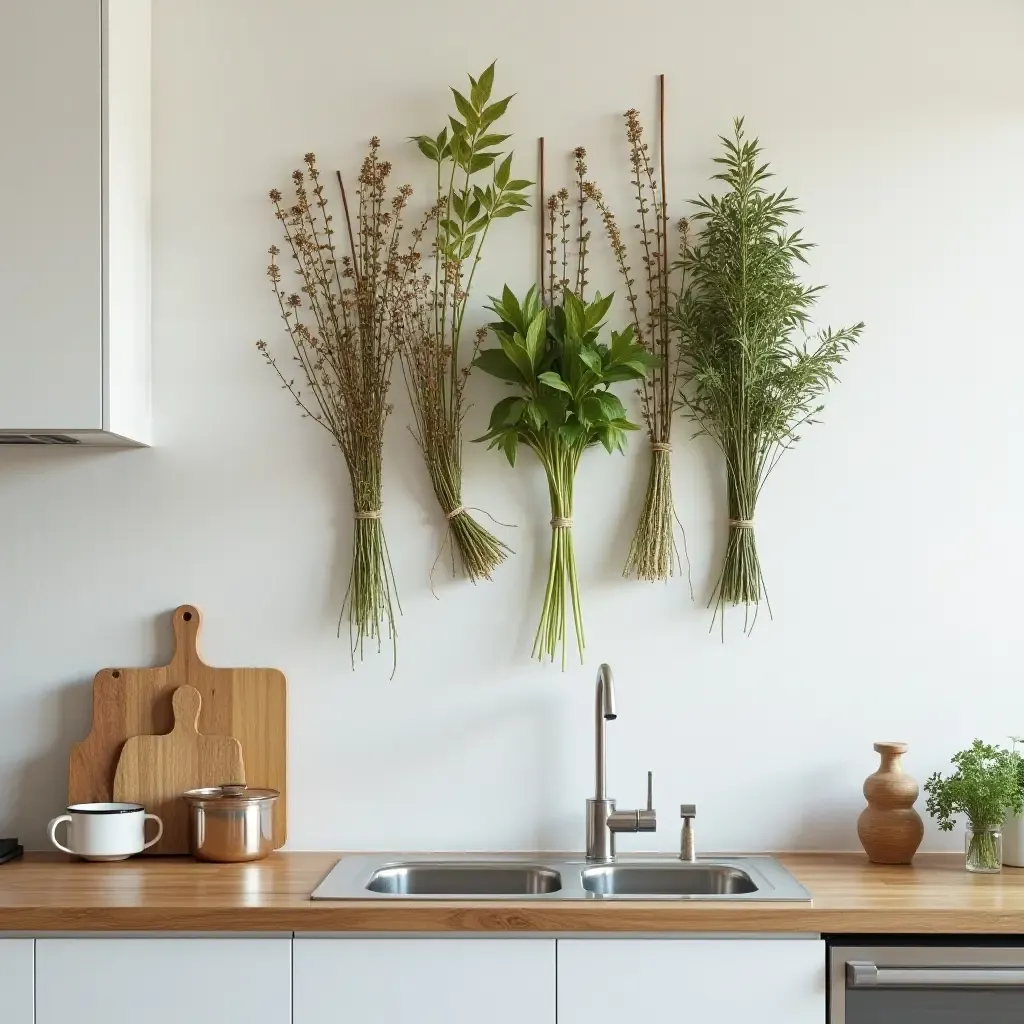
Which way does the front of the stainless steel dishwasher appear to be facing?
toward the camera

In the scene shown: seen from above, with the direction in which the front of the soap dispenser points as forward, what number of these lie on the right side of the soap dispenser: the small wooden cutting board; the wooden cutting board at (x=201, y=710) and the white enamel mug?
3

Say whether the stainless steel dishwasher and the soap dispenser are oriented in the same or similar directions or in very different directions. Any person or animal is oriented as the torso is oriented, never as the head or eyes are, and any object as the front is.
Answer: same or similar directions

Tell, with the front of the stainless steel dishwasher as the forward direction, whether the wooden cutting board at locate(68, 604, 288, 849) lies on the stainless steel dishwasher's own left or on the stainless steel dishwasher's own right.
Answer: on the stainless steel dishwasher's own right

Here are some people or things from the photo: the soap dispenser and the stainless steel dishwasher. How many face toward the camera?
2

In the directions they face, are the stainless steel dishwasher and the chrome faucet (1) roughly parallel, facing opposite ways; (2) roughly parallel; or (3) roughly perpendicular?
roughly parallel

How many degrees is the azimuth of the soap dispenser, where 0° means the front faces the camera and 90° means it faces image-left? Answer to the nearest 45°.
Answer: approximately 0°

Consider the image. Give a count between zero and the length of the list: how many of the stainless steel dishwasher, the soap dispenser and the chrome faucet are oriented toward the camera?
3

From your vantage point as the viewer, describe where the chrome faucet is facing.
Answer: facing the viewer
